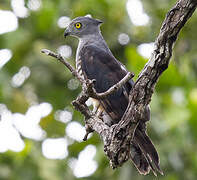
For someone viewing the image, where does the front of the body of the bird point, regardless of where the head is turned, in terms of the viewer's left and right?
facing to the left of the viewer
